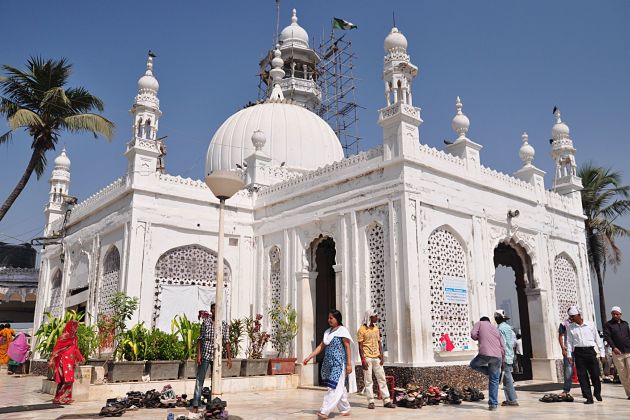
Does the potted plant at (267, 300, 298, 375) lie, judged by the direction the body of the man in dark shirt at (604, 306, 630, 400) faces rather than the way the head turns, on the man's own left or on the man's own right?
on the man's own right

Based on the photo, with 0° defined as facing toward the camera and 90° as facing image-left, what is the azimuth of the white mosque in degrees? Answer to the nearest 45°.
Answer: approximately 315°

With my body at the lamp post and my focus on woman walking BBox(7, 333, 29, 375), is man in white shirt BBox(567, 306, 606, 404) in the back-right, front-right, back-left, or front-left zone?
back-right

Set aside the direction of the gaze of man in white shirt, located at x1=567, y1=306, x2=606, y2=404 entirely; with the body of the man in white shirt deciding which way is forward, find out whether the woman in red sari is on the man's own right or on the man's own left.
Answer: on the man's own right

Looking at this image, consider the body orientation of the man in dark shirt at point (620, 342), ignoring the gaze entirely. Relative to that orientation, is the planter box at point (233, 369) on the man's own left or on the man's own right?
on the man's own right

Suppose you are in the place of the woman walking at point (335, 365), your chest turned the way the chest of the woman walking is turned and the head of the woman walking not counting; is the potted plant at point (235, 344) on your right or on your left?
on your right
